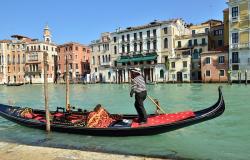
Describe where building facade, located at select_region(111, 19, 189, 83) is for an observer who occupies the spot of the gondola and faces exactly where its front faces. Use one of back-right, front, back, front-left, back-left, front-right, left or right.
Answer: right

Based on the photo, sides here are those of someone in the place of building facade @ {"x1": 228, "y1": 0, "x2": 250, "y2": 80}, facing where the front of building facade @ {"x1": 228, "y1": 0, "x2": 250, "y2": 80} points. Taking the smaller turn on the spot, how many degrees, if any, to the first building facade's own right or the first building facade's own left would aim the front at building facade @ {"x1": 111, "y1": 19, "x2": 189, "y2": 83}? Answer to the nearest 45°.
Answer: approximately 135° to the first building facade's own right

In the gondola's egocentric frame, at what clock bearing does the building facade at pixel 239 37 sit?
The building facade is roughly at 4 o'clock from the gondola.

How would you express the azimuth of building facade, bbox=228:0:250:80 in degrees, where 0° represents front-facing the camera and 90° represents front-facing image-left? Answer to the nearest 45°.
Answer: approximately 0°

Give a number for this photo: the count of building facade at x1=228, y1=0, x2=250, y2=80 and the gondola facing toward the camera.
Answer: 1

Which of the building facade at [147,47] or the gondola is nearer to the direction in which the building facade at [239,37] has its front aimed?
the gondola
